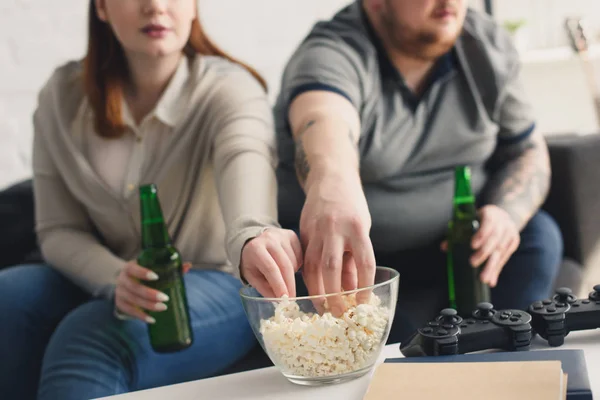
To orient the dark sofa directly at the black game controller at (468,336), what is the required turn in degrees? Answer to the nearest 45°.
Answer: approximately 45° to its right

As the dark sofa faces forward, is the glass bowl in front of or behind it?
in front

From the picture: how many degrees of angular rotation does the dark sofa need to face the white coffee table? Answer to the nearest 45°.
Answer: approximately 45° to its right

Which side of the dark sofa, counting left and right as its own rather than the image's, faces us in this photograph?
front
